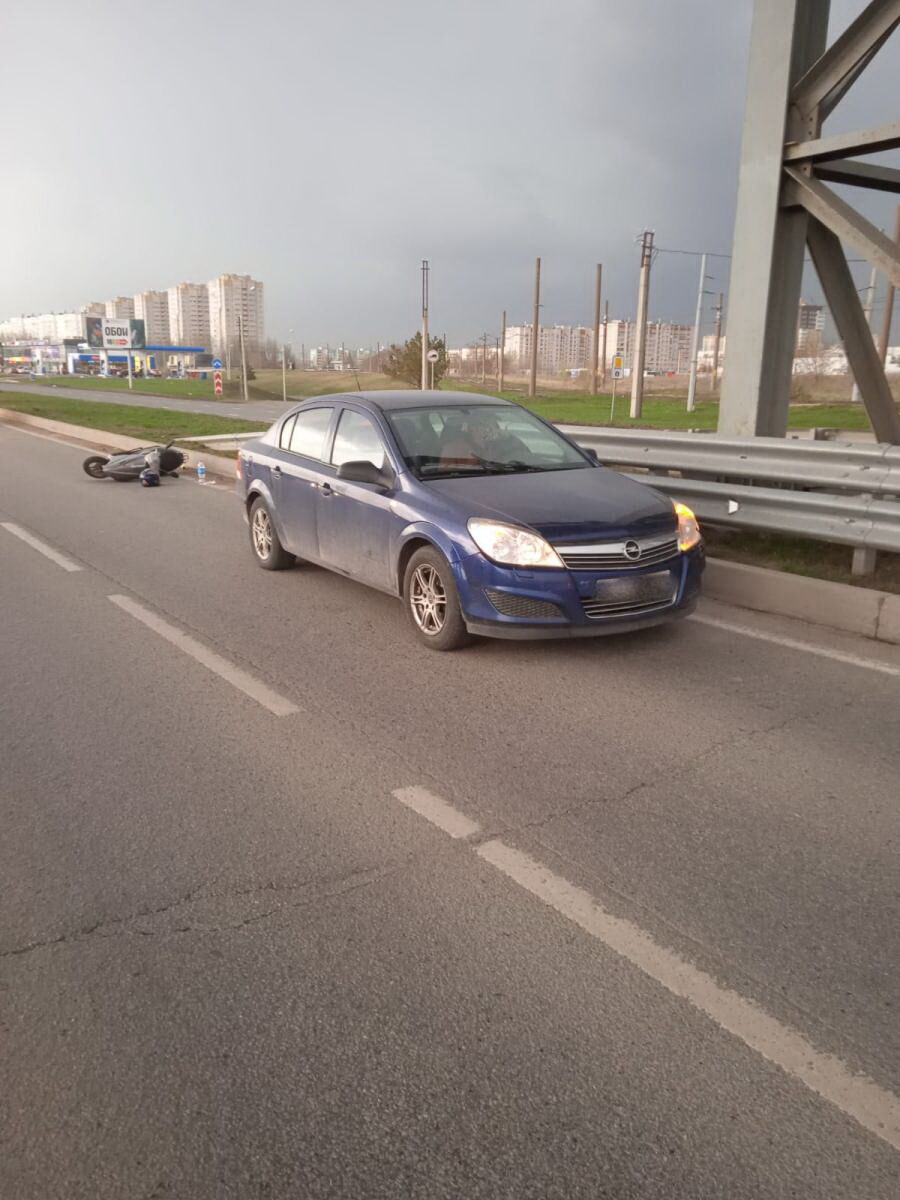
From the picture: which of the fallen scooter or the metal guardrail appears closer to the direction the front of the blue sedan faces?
the metal guardrail

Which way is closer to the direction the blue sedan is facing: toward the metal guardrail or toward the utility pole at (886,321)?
the metal guardrail

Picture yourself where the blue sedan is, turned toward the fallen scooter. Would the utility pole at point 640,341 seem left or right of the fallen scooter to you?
right

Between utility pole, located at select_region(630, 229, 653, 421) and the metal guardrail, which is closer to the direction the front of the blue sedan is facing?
the metal guardrail

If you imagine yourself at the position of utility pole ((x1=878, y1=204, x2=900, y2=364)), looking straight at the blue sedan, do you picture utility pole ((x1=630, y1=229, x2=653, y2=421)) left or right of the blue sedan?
right

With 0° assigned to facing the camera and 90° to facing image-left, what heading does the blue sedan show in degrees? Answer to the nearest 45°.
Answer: approximately 315°

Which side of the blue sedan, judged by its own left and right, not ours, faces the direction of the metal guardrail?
left

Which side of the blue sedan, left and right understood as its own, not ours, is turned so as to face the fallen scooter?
back

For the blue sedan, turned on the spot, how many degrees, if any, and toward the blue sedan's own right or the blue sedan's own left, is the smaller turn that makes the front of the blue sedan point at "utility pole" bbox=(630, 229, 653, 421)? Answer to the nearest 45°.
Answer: approximately 135° to the blue sedan's own left

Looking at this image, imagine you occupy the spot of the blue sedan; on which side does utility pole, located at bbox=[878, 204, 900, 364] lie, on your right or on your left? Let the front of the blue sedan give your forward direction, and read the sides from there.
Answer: on your left
